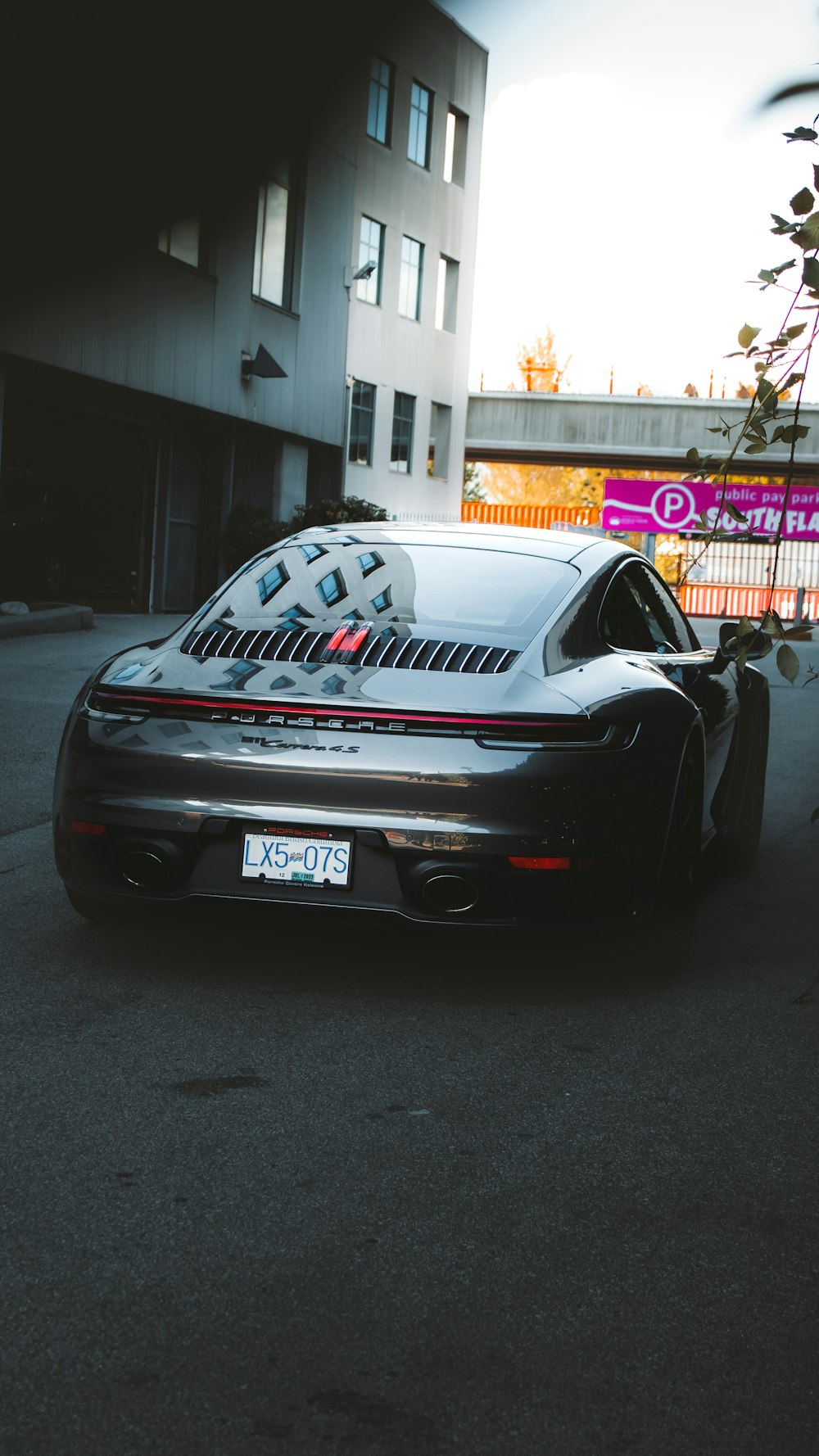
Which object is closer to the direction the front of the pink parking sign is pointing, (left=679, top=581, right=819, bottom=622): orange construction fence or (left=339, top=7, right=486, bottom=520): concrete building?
the concrete building

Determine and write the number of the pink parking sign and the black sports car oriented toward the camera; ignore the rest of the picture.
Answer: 1

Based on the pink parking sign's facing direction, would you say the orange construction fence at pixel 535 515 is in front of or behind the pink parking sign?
behind

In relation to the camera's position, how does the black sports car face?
facing away from the viewer and to the right of the viewer

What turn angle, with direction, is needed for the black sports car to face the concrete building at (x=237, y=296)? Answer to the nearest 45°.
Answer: approximately 45° to its left

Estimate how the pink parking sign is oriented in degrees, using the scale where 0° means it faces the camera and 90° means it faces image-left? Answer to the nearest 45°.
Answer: approximately 0°

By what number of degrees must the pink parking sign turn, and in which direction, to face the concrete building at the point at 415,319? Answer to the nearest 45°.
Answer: approximately 45° to its right

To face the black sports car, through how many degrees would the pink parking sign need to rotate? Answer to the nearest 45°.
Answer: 0° — it already faces it
